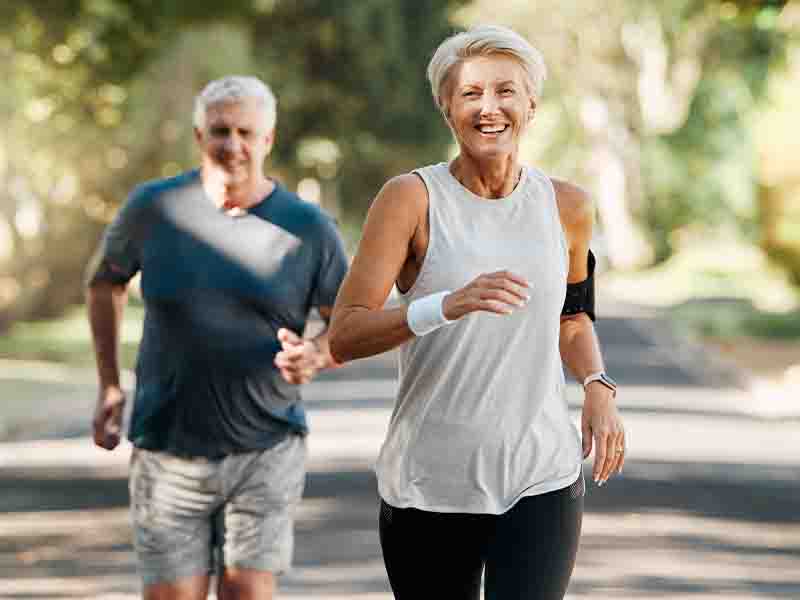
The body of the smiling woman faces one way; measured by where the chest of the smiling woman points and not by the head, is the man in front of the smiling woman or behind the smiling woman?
behind

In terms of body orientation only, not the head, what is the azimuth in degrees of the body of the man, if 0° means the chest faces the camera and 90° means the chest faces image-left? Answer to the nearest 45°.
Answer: approximately 0°

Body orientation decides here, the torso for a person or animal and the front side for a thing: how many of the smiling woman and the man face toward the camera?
2
